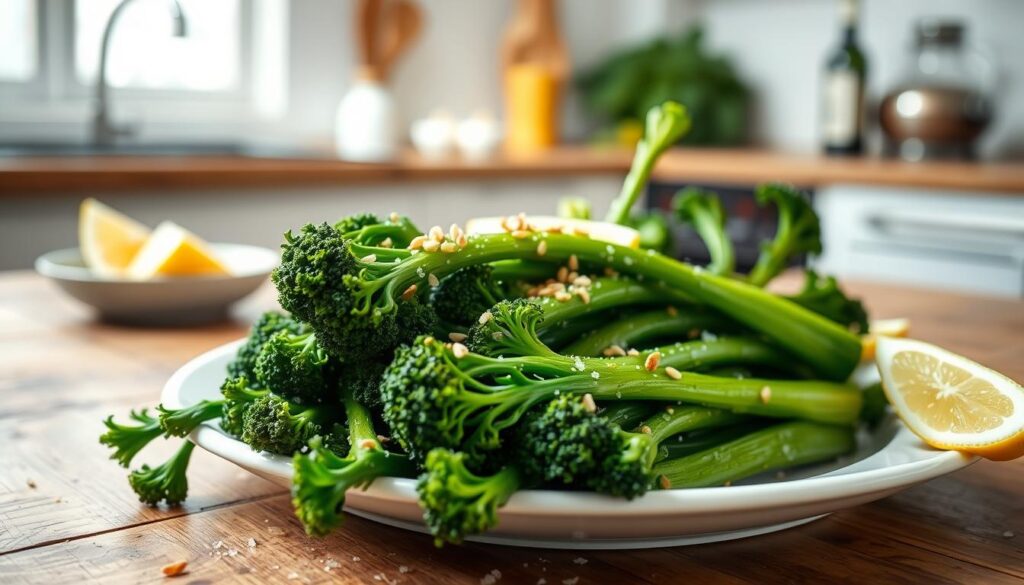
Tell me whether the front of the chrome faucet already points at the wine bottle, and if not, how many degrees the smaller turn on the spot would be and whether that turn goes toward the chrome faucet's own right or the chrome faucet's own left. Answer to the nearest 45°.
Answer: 0° — it already faces it

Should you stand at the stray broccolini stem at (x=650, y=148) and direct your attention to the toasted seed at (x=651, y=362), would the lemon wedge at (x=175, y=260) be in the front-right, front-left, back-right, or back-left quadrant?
back-right

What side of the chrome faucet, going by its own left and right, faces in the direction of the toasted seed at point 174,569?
right

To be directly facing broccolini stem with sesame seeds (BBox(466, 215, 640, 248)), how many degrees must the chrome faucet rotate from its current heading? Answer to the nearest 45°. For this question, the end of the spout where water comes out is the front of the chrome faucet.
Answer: approximately 90° to its right

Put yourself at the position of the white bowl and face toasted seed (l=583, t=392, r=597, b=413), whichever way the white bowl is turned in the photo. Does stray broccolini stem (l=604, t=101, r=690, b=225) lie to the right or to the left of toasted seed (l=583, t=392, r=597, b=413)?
left

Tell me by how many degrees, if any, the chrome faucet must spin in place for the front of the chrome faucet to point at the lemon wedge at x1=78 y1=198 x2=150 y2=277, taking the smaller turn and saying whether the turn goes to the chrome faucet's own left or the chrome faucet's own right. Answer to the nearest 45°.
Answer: approximately 90° to the chrome faucet's own right

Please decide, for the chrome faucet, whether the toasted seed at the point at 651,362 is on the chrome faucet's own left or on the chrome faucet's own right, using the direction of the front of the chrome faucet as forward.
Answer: on the chrome faucet's own right

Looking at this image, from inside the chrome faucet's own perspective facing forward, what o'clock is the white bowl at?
The white bowl is roughly at 3 o'clock from the chrome faucet.

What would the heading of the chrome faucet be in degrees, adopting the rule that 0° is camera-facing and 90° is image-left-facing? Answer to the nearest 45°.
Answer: approximately 270°

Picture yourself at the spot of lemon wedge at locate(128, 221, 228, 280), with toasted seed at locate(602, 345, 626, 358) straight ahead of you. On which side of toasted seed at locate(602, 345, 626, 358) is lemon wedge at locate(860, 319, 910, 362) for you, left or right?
left

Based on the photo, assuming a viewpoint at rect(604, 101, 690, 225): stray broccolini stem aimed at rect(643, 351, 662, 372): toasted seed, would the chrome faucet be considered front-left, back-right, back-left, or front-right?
back-right

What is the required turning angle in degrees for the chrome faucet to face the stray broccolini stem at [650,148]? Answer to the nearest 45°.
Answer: approximately 90° to its right
